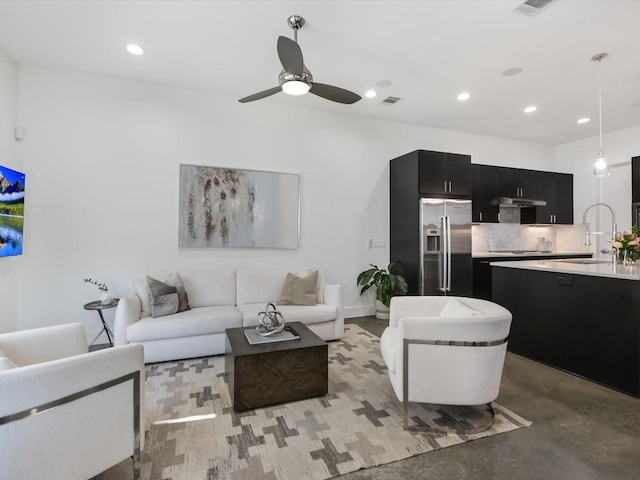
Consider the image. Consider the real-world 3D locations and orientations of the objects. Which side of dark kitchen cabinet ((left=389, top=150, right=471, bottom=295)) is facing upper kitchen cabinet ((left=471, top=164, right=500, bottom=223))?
left

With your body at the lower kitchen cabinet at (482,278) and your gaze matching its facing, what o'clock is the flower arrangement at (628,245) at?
The flower arrangement is roughly at 12 o'clock from the lower kitchen cabinet.

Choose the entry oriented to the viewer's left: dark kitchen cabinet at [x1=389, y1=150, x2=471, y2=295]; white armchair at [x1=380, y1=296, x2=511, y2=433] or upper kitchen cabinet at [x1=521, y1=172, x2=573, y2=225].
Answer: the white armchair

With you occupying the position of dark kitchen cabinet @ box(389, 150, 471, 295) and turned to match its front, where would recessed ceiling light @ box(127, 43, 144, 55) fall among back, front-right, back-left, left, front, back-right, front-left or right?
right

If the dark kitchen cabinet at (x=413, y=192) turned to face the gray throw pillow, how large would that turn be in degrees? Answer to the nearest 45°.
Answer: approximately 90° to its right

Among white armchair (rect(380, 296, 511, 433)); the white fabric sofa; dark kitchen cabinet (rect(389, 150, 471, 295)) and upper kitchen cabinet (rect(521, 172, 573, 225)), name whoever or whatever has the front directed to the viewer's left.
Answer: the white armchair

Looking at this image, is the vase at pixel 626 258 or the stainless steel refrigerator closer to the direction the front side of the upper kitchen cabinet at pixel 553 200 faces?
the vase

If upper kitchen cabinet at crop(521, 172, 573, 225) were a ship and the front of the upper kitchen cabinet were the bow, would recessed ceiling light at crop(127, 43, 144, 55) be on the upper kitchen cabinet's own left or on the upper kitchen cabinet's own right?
on the upper kitchen cabinet's own right

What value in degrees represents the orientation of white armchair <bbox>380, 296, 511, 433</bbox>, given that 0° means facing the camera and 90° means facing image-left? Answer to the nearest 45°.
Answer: approximately 90°

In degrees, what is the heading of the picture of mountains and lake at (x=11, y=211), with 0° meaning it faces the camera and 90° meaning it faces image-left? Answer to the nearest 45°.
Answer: approximately 315°

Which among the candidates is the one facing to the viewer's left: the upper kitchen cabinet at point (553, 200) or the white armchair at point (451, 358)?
the white armchair

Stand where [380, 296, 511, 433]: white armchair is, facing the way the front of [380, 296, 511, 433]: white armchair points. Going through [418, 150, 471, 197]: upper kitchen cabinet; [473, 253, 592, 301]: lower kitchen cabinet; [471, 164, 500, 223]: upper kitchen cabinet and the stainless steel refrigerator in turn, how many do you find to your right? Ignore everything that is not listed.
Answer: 4
